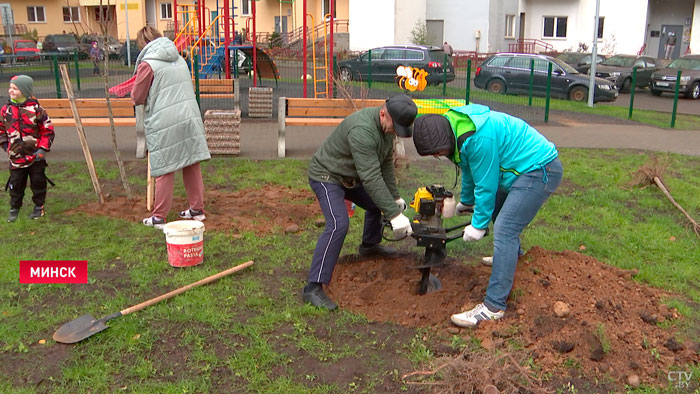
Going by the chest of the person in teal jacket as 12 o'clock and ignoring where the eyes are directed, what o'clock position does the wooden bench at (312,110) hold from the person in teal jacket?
The wooden bench is roughly at 2 o'clock from the person in teal jacket.

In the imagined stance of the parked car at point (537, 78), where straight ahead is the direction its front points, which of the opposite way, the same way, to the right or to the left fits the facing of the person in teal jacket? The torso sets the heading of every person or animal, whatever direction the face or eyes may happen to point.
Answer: the opposite way

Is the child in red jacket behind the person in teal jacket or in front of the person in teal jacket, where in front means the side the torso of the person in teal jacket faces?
in front

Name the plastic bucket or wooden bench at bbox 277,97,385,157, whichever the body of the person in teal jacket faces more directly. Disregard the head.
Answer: the plastic bucket

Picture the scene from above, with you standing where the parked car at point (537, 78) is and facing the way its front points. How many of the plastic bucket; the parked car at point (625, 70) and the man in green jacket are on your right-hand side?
2

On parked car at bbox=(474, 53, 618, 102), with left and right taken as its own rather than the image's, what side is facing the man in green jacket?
right

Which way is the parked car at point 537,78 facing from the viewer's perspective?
to the viewer's right

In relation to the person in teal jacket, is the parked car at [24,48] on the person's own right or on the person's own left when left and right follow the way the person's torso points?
on the person's own right

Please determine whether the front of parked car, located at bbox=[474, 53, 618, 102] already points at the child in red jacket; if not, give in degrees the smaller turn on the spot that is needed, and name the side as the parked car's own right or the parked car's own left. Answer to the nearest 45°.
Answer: approximately 90° to the parked car's own right

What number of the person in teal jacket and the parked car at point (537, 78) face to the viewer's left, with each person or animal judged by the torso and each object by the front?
1

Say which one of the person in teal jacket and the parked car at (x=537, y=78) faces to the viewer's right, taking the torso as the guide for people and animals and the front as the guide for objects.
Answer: the parked car

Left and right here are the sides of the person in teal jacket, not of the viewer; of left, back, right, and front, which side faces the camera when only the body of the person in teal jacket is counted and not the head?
left

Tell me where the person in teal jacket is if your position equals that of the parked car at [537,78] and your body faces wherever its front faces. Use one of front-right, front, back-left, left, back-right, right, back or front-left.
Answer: right

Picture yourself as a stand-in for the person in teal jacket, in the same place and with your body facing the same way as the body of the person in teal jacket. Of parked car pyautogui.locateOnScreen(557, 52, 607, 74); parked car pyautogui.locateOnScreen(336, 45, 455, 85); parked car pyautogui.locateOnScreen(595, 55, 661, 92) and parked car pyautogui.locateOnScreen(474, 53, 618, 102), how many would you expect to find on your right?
4

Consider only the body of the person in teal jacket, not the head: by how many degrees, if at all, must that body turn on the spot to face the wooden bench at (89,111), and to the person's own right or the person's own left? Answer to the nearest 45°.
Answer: approximately 45° to the person's own right

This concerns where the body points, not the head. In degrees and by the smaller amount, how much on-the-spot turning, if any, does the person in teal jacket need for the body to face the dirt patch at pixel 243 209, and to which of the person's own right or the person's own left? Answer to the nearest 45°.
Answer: approximately 45° to the person's own right

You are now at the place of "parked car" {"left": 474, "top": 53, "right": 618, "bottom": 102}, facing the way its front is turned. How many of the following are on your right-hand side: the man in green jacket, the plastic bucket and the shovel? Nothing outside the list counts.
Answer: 3

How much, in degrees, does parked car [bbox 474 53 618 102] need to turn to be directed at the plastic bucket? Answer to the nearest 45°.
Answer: approximately 90° to its right
